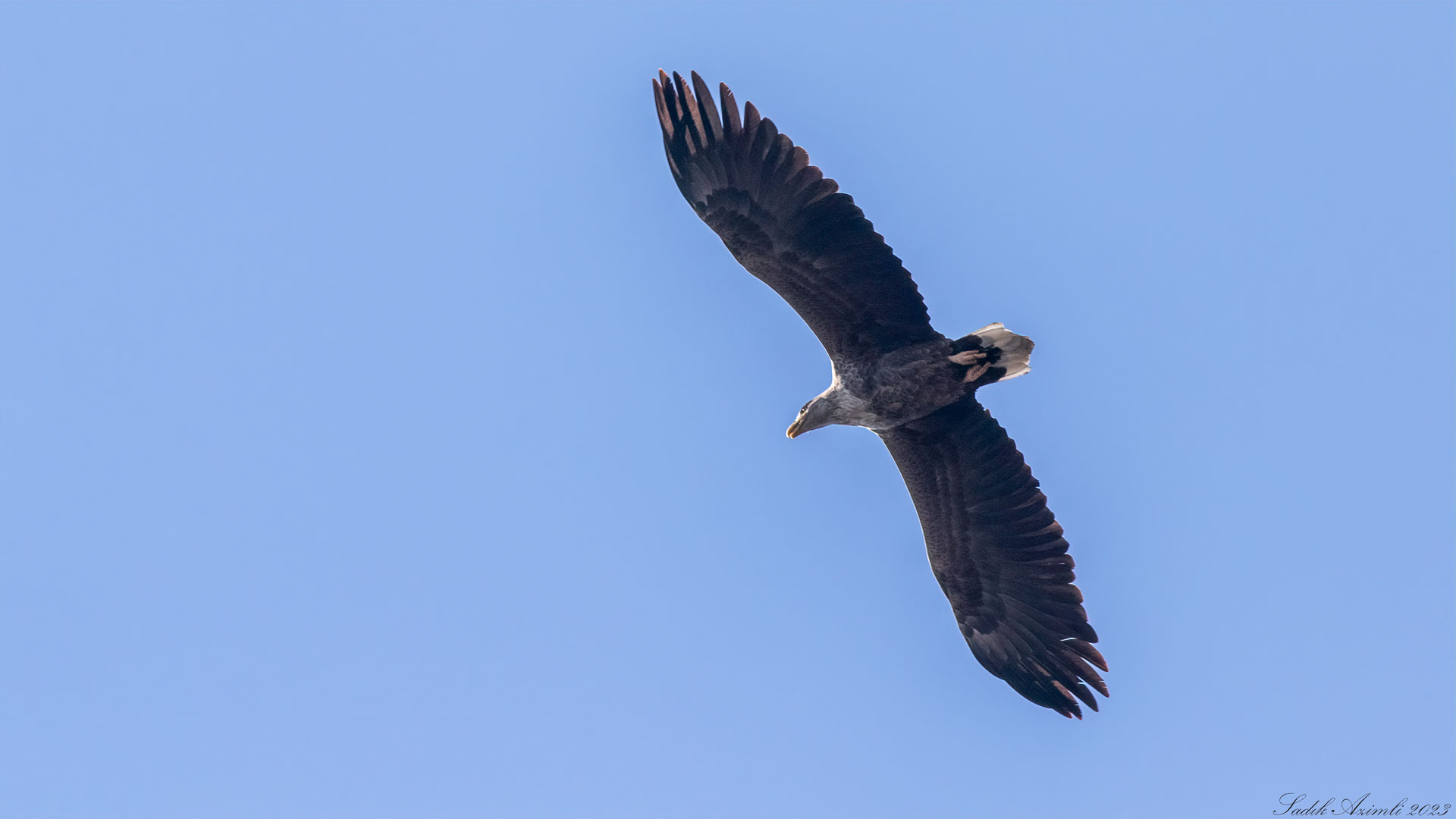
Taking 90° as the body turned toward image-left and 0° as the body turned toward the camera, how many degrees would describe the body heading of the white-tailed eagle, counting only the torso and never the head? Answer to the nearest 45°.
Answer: approximately 90°
